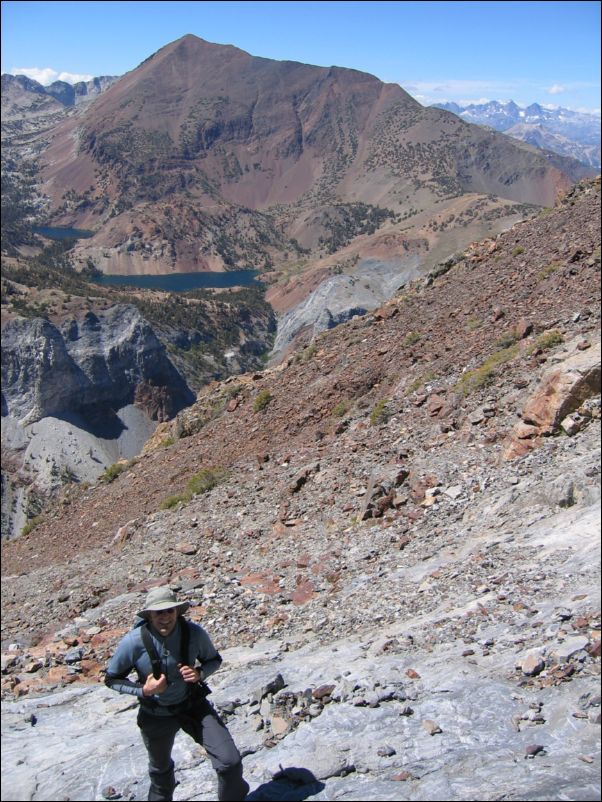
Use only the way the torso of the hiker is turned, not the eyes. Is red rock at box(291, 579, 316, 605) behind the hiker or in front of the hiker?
behind

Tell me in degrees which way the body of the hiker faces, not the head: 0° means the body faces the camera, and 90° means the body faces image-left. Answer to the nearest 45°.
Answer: approximately 0°
